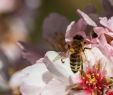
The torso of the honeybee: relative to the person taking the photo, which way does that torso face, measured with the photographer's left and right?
facing away from the viewer
